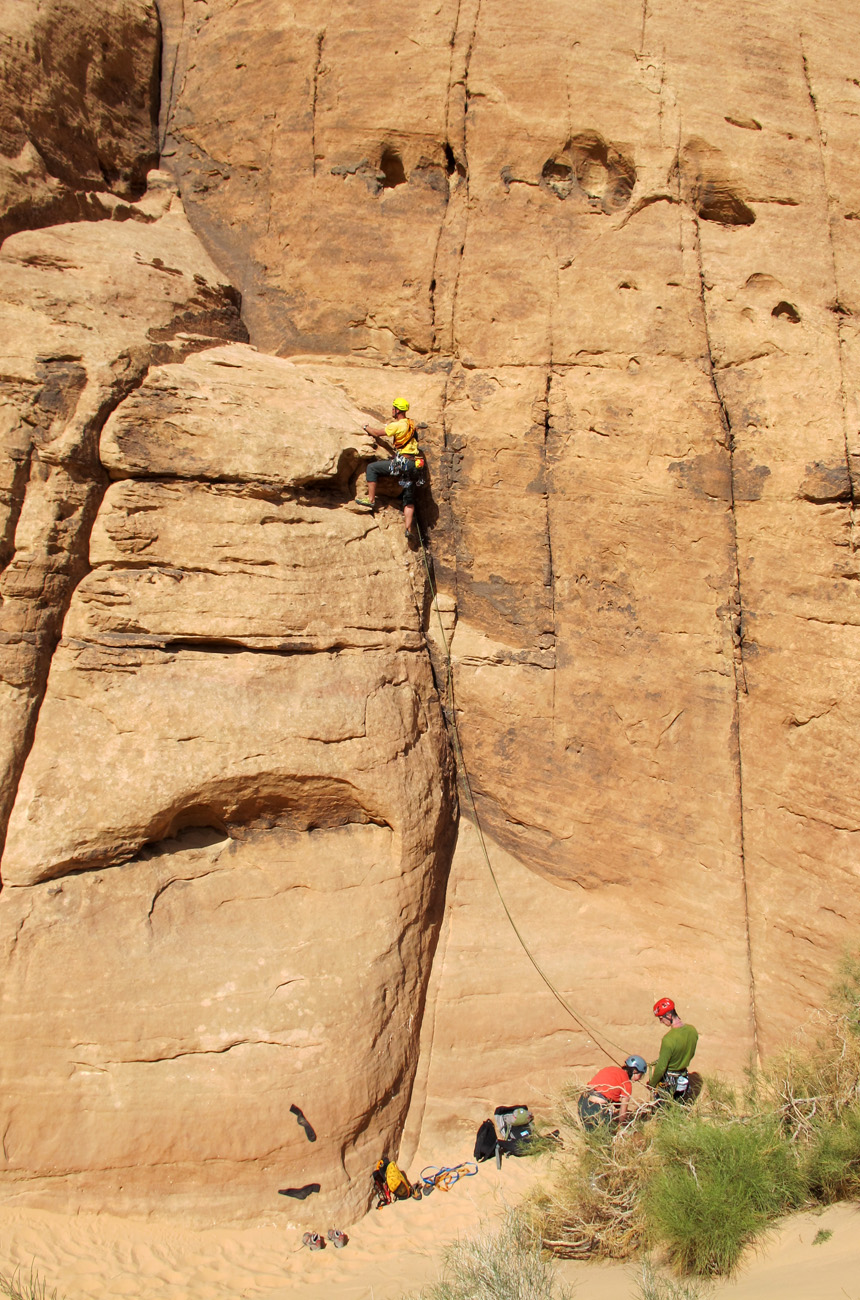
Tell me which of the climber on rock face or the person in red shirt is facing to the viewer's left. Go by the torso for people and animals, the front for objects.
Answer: the climber on rock face

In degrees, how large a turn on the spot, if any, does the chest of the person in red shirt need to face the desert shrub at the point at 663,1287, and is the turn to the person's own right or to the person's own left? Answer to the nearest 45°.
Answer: approximately 90° to the person's own right

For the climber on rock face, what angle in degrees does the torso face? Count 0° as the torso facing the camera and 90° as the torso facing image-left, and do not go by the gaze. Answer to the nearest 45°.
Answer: approximately 90°

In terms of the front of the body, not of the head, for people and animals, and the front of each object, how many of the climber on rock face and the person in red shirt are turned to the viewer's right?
1

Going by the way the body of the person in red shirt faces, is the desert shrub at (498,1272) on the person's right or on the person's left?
on the person's right

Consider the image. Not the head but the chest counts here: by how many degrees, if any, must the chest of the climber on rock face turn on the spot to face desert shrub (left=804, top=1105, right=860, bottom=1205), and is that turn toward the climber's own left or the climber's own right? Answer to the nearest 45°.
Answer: approximately 135° to the climber's own left

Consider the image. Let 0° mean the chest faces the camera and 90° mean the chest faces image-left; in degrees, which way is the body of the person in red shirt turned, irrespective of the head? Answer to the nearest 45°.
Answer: approximately 270°

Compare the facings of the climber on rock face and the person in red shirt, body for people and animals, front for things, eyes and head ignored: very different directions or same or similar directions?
very different directions

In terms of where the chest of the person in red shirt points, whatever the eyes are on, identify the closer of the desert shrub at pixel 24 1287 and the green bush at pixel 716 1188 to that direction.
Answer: the green bush
